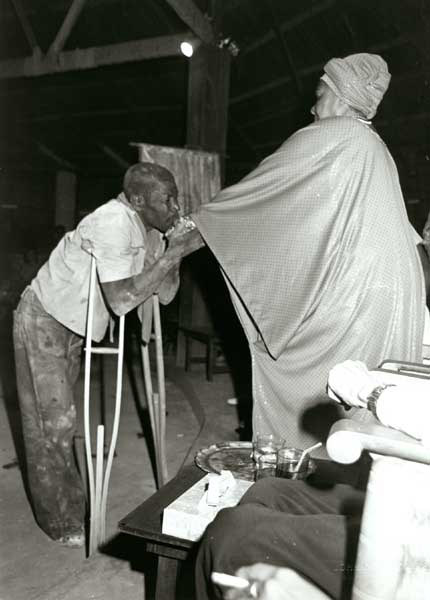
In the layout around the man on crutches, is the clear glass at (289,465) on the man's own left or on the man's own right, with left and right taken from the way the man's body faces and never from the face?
on the man's own right

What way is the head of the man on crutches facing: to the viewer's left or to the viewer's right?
to the viewer's right

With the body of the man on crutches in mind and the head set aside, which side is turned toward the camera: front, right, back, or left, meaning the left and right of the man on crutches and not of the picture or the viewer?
right

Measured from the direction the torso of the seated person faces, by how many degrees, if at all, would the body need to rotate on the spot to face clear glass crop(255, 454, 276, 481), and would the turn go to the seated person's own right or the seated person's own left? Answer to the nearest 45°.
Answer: approximately 90° to the seated person's own right

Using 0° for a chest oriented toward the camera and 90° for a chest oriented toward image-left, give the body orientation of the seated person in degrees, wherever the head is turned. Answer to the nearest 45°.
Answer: approximately 90°

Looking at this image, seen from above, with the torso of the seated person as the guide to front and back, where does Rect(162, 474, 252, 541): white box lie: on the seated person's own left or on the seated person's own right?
on the seated person's own right

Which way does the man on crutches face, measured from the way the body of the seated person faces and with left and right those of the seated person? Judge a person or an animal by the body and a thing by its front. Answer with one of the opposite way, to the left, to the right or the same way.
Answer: the opposite way

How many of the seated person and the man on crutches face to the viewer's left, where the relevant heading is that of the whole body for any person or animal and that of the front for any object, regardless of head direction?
1

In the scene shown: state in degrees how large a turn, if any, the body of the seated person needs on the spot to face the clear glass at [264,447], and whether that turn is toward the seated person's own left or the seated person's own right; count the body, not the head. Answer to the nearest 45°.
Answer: approximately 90° to the seated person's own right

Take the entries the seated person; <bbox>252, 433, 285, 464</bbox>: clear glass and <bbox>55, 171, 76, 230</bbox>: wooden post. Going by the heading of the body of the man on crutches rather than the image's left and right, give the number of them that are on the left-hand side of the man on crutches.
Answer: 1

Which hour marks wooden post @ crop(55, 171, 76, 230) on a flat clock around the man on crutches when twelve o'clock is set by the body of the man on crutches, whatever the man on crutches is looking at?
The wooden post is roughly at 9 o'clock from the man on crutches.
